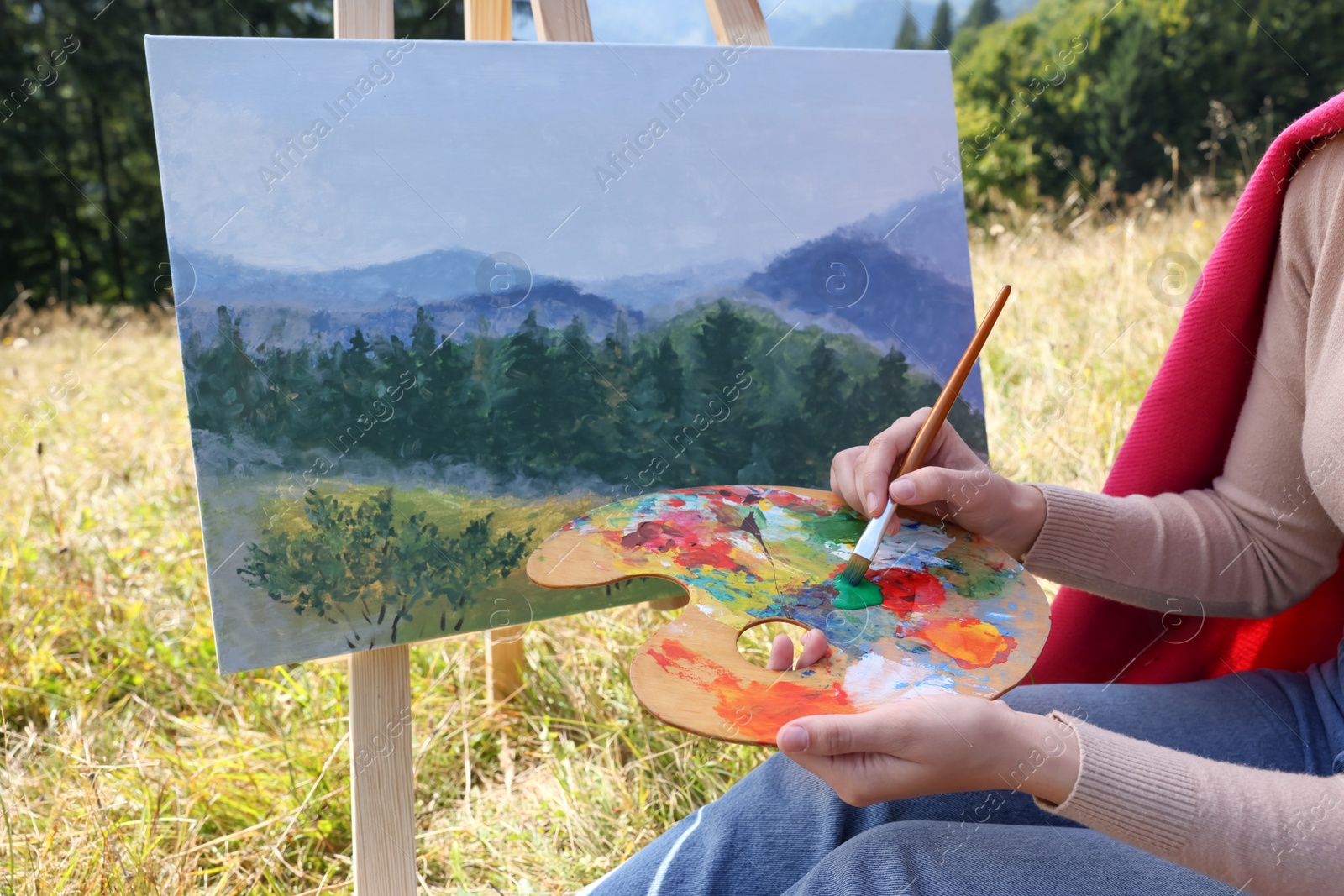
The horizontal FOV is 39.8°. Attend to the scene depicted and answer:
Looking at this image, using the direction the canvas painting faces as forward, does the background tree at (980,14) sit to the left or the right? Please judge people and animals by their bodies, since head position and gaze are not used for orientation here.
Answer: on its left

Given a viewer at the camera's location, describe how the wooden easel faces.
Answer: facing the viewer and to the right of the viewer

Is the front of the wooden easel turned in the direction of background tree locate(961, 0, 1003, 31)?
no
